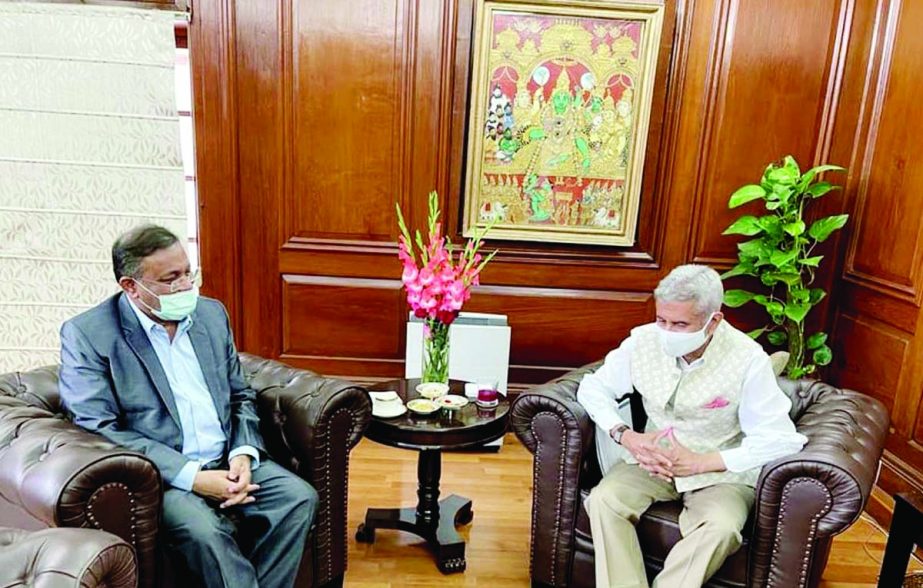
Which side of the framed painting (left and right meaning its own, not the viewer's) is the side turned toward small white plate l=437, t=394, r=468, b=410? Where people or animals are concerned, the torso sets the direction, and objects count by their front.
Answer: front

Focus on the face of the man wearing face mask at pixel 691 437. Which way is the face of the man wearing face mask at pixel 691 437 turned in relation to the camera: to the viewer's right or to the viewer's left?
to the viewer's left

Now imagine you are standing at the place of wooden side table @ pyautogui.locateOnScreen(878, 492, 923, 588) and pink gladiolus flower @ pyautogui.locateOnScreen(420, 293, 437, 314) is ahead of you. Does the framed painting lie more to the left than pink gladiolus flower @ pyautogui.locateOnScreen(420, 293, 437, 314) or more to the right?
right

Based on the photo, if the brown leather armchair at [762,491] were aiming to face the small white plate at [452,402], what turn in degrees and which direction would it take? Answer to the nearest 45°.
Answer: approximately 45° to its right

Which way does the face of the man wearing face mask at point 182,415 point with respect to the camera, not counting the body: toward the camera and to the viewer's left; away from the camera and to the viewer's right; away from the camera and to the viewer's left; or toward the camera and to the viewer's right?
toward the camera and to the viewer's right

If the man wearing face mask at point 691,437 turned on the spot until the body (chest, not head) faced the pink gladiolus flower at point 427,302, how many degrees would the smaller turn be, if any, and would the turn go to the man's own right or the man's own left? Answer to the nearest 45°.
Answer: approximately 45° to the man's own right

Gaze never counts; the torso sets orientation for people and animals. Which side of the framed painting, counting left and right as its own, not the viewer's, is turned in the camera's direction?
front

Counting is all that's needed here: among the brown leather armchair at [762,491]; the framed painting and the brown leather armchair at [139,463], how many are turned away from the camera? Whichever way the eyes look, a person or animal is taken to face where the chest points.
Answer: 0

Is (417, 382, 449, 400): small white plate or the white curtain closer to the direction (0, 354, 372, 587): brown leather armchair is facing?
the small white plate

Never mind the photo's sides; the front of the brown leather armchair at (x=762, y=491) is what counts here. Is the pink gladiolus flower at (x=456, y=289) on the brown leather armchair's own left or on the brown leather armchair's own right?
on the brown leather armchair's own right

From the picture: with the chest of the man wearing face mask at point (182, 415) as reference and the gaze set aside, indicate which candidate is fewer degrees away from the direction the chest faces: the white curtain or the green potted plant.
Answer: the green potted plant

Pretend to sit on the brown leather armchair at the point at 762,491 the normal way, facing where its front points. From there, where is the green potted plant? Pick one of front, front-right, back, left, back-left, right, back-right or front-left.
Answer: back-right

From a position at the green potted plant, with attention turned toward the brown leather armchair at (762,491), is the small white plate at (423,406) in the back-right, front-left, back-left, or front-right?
front-right

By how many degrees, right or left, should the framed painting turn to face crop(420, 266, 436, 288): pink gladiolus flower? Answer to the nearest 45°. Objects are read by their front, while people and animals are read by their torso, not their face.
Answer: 0° — it already faces it

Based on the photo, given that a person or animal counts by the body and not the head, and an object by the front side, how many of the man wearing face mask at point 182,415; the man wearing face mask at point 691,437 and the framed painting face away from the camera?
0

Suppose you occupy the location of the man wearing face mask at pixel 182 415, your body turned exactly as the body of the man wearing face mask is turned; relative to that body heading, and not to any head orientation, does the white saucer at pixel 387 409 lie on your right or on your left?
on your left
